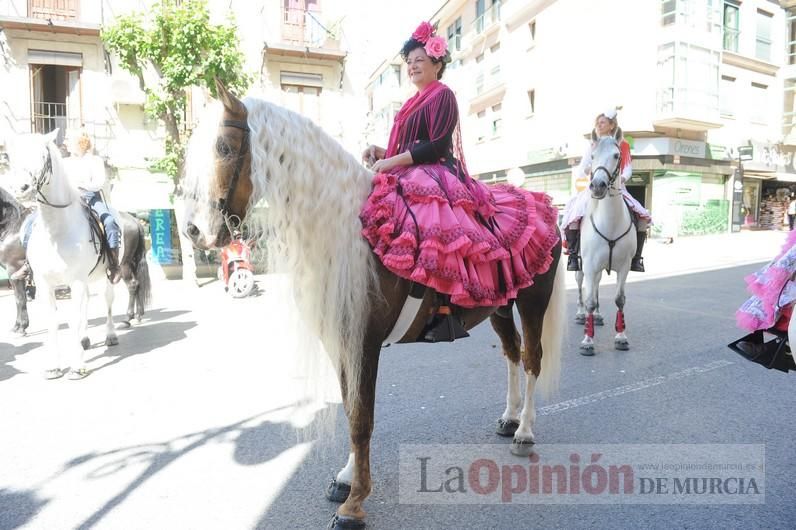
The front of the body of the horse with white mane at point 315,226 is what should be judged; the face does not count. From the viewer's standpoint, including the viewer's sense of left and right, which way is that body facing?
facing the viewer and to the left of the viewer

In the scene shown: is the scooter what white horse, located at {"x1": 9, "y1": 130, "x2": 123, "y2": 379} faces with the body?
no

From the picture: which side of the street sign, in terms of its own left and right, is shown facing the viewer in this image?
front

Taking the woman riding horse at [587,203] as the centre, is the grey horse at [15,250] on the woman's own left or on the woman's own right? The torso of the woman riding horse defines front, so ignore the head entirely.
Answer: on the woman's own right

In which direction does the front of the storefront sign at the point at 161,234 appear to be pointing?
toward the camera

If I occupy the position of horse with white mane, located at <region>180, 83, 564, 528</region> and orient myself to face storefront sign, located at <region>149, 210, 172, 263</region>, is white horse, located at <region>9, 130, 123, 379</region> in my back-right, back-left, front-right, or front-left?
front-left

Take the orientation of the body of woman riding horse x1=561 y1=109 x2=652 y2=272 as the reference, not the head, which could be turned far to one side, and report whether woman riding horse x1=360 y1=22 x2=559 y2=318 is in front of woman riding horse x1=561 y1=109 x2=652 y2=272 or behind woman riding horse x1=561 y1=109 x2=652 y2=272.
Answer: in front

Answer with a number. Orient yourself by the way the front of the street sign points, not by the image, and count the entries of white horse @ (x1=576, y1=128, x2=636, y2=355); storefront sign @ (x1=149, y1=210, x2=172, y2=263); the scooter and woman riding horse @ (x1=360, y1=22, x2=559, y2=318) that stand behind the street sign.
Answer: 0

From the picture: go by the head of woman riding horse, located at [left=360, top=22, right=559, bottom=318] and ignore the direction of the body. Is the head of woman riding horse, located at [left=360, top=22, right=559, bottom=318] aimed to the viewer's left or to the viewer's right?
to the viewer's left
